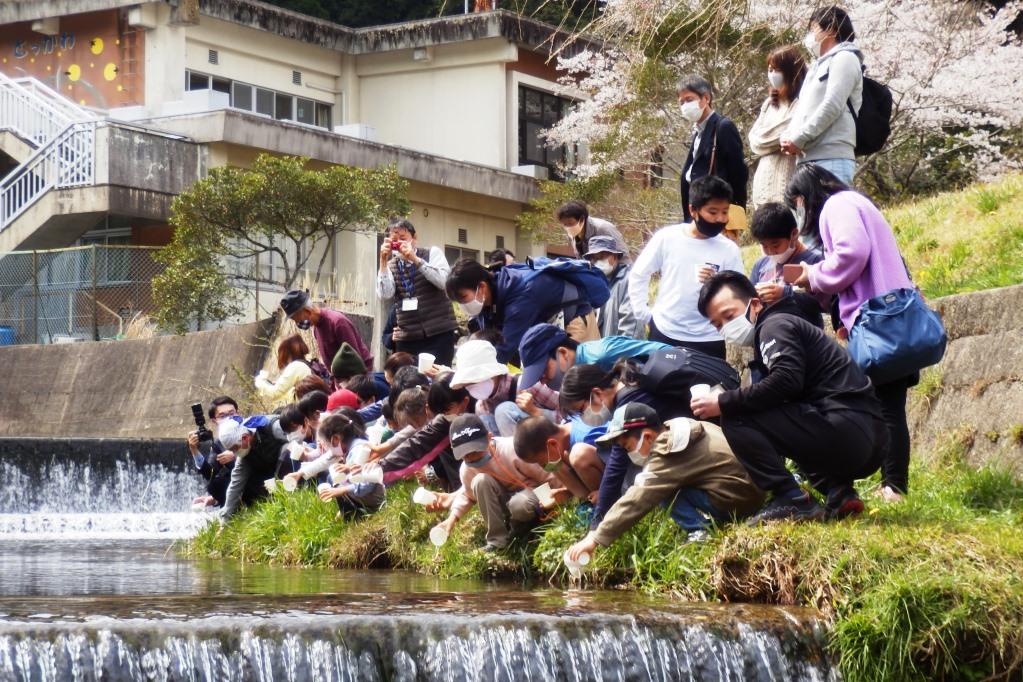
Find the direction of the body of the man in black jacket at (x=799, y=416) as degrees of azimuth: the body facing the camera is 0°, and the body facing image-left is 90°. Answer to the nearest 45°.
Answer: approximately 90°

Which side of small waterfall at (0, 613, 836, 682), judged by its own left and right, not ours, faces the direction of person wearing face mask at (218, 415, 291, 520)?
back

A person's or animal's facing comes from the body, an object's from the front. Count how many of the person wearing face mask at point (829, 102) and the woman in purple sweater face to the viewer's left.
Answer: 2

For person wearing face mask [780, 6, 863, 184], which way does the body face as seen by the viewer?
to the viewer's left

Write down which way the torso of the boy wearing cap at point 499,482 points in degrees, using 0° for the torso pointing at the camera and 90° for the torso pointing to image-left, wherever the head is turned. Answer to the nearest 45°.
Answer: approximately 45°

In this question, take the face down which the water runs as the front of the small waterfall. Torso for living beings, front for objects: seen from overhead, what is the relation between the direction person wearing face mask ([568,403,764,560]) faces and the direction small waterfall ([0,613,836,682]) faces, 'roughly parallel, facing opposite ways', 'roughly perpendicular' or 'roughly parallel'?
roughly perpendicular

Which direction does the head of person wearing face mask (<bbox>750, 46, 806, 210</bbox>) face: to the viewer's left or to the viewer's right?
to the viewer's left

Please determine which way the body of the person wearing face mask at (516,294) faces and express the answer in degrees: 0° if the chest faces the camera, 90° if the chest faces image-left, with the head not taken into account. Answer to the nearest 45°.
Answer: approximately 90°

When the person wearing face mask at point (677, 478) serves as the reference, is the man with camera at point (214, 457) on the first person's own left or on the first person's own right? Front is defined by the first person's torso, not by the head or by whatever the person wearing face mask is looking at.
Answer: on the first person's own right

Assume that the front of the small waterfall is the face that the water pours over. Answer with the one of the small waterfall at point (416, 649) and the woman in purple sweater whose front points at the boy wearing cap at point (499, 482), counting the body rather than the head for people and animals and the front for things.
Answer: the woman in purple sweater
